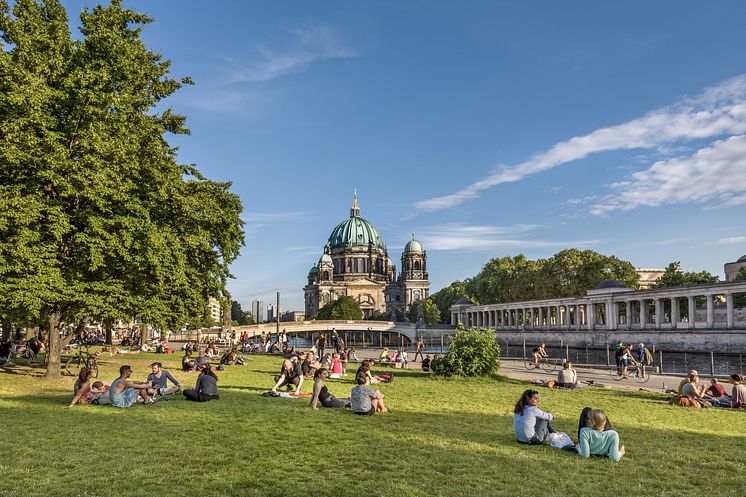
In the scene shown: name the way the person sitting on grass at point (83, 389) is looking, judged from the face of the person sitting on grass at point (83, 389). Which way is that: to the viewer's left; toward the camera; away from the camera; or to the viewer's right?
to the viewer's right

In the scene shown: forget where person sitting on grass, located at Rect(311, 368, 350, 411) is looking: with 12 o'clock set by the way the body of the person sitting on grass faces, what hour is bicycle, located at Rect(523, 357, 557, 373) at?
The bicycle is roughly at 10 o'clock from the person sitting on grass.

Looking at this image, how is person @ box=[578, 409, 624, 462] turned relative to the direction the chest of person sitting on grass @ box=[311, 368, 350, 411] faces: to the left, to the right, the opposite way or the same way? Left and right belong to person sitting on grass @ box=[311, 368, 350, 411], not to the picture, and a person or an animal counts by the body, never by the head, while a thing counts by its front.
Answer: to the left

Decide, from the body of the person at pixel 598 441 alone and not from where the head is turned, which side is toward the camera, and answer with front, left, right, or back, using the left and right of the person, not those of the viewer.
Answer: back

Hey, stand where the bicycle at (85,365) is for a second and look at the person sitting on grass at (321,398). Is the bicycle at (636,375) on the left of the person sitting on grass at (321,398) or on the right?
left

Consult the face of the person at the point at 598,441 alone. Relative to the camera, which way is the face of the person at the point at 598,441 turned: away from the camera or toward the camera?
away from the camera

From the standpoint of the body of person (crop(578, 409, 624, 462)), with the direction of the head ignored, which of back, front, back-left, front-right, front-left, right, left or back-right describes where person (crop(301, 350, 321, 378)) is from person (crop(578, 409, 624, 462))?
front-left
